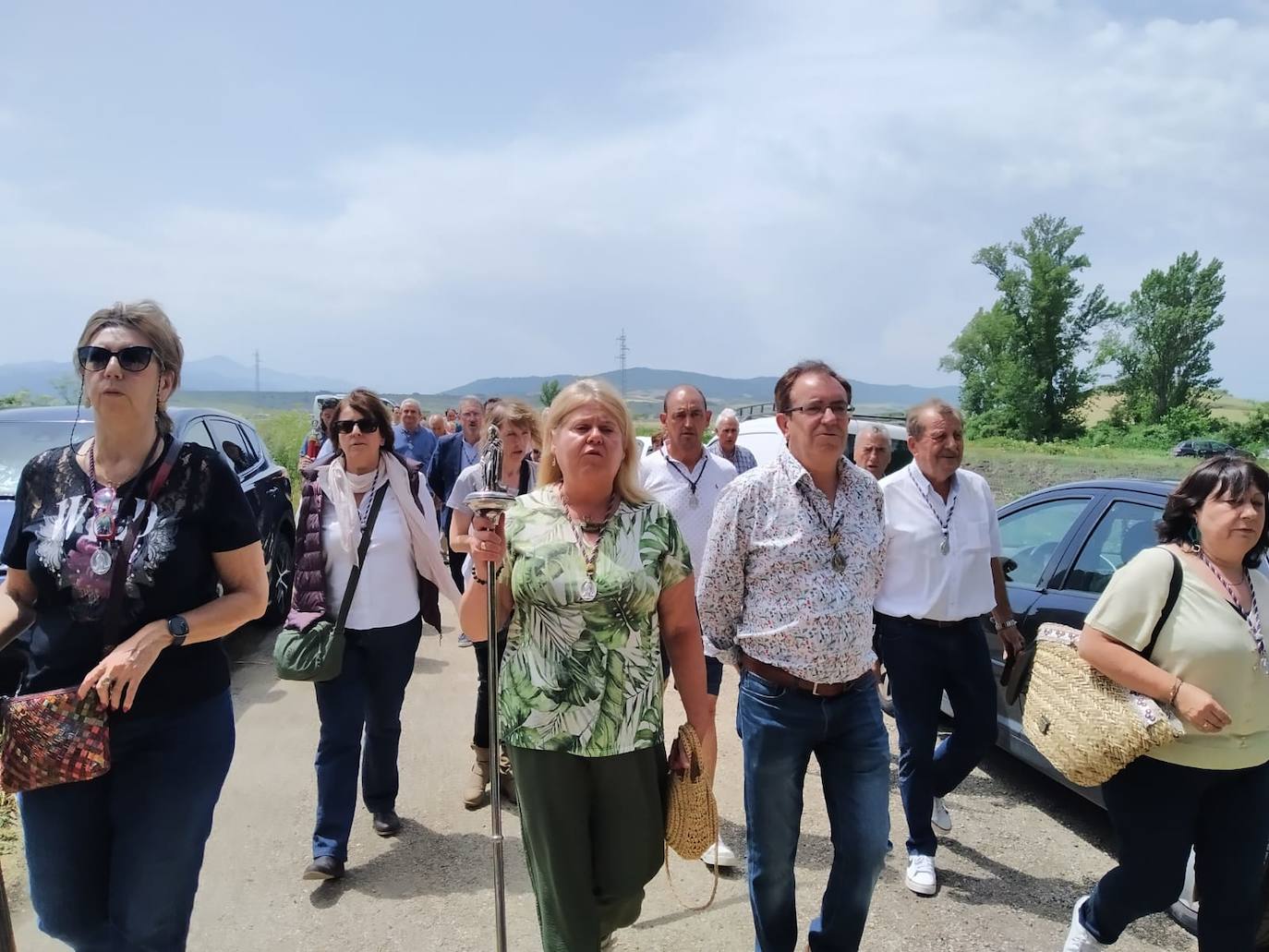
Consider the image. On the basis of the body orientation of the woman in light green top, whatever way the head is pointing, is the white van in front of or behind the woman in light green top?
behind

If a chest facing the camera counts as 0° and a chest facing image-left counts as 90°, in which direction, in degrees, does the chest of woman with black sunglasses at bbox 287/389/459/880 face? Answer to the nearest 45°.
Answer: approximately 0°

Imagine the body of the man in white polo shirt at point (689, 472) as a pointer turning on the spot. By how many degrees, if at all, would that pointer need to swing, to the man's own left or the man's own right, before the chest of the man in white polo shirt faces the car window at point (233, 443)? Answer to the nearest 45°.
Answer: approximately 135° to the man's own right

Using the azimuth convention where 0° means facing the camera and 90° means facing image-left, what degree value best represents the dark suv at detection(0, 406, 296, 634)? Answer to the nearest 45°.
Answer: approximately 45°

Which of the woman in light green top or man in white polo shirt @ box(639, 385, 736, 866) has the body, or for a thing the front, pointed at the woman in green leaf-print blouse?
the man in white polo shirt

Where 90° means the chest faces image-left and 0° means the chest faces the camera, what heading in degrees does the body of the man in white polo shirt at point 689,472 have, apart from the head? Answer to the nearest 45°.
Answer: approximately 0°
